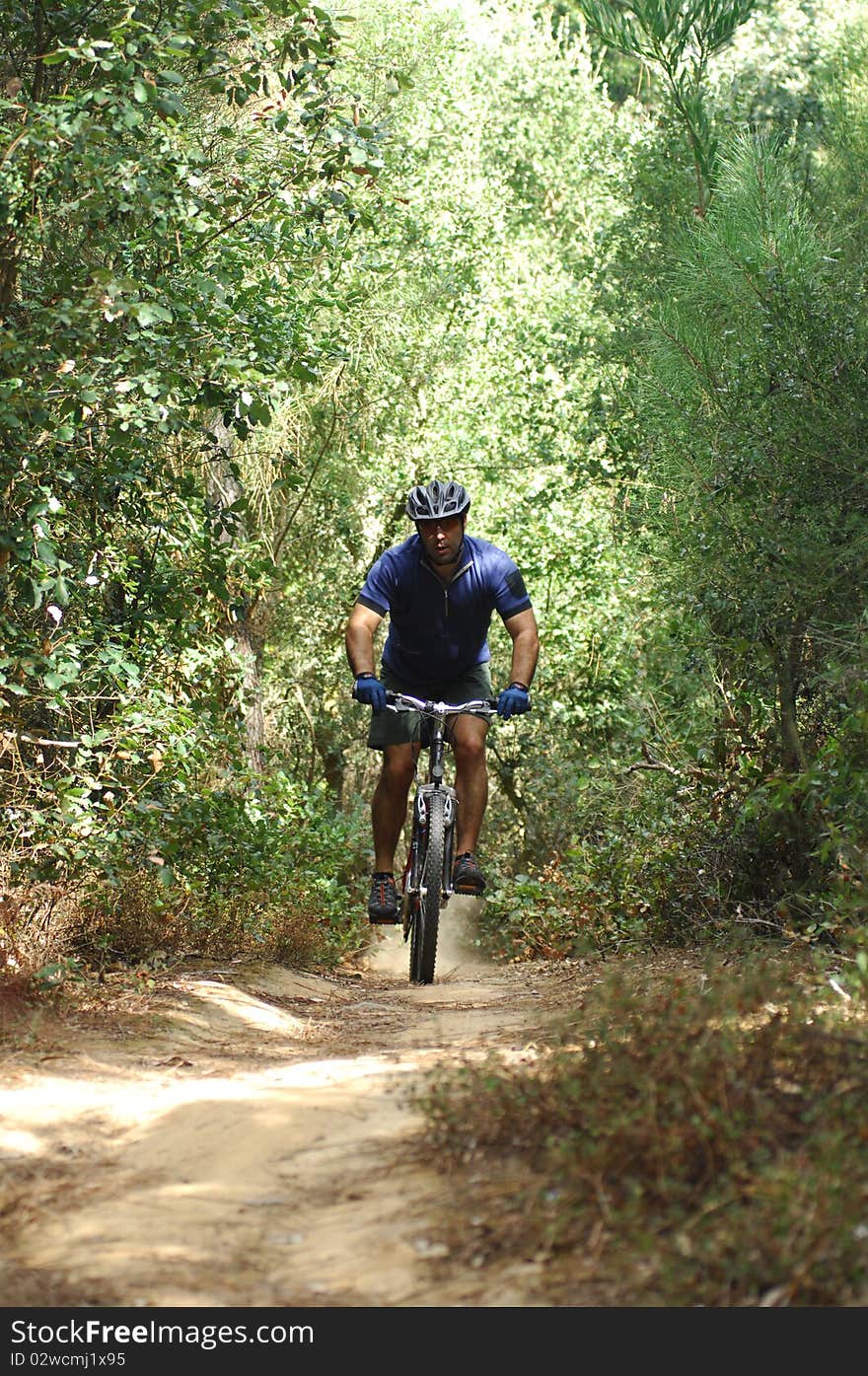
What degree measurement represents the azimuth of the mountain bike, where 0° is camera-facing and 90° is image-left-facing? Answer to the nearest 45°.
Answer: approximately 0°
